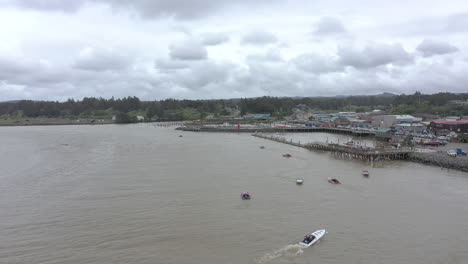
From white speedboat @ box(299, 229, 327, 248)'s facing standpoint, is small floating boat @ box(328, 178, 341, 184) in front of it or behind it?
in front

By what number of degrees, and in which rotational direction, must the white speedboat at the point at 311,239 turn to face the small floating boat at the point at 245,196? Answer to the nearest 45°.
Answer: approximately 90° to its left

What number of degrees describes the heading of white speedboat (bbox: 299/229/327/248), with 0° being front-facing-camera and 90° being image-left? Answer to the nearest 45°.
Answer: approximately 225°
